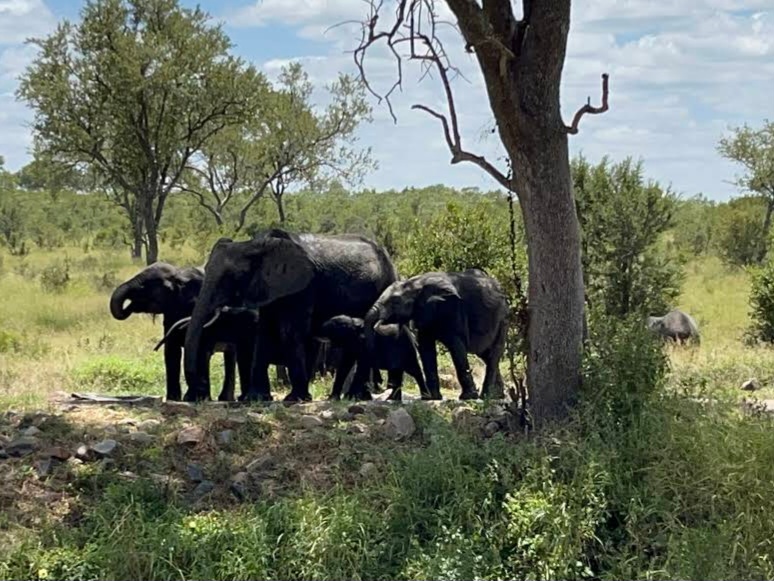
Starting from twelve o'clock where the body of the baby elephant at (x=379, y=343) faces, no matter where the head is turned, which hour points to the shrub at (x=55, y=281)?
The shrub is roughly at 2 o'clock from the baby elephant.

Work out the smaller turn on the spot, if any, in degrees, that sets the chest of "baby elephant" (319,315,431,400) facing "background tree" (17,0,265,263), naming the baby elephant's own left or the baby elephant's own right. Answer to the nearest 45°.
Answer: approximately 90° to the baby elephant's own right

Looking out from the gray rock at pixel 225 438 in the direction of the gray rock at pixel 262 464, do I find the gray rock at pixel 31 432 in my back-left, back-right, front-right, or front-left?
back-right

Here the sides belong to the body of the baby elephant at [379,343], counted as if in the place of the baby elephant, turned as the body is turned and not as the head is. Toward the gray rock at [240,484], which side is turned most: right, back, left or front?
left

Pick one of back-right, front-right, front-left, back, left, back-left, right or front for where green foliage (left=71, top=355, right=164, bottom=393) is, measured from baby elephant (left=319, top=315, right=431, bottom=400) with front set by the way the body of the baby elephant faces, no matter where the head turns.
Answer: front-right

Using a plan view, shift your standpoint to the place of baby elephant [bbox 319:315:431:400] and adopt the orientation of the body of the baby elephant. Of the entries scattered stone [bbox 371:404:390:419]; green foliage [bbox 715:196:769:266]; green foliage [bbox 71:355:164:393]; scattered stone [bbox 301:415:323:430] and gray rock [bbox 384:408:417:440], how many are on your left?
3

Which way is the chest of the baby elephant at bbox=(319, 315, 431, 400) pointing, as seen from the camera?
to the viewer's left

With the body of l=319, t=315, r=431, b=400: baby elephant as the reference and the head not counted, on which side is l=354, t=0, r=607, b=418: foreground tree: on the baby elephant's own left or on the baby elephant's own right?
on the baby elephant's own left

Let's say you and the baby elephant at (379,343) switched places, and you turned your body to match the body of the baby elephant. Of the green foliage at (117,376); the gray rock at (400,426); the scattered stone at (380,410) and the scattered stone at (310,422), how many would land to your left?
3

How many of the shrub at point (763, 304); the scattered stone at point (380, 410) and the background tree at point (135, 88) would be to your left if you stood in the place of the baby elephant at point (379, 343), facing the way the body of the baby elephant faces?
1

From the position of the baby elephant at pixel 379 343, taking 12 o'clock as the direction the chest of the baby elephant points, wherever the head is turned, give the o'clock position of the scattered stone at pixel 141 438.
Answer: The scattered stone is roughly at 10 o'clock from the baby elephant.

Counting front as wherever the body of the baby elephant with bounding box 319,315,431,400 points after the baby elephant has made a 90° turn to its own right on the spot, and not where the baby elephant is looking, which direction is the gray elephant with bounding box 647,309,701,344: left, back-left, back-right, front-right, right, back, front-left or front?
front-right

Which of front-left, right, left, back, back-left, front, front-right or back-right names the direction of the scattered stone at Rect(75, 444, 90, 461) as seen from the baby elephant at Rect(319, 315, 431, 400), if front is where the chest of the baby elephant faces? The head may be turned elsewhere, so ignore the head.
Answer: front-left

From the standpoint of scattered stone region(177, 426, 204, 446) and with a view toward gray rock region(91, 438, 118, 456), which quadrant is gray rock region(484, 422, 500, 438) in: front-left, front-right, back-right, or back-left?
back-left

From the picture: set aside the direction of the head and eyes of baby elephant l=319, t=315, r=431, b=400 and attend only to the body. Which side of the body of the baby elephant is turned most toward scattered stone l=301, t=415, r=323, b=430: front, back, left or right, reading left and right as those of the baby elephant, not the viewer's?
left

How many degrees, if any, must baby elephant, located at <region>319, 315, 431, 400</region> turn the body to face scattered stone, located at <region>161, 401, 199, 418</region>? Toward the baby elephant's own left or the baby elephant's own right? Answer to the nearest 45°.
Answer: approximately 45° to the baby elephant's own left

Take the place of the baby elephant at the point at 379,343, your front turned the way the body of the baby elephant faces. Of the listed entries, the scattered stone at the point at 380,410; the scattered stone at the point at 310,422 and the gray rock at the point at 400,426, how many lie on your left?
3

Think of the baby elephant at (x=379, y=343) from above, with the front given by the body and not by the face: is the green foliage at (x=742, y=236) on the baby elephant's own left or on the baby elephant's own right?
on the baby elephant's own right

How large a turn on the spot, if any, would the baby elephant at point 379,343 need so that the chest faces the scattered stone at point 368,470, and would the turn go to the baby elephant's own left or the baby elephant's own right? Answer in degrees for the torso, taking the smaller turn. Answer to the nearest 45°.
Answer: approximately 90° to the baby elephant's own left
